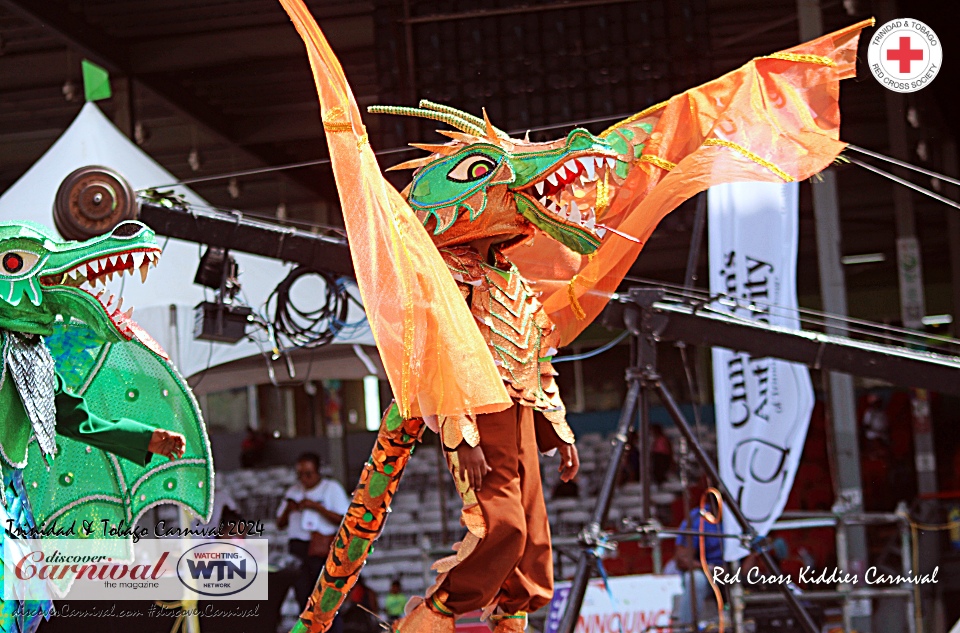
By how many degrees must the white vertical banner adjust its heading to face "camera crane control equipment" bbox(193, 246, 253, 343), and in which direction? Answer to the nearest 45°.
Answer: approximately 45° to its right

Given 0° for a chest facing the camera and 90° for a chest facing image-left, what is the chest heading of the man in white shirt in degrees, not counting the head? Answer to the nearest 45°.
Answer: approximately 45°

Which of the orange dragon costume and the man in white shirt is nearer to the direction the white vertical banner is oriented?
the orange dragon costume

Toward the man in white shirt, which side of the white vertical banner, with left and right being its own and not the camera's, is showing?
right

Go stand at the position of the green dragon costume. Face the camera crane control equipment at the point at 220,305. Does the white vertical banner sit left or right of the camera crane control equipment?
right

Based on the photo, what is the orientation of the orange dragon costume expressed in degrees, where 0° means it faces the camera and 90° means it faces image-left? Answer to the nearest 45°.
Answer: approximately 315°

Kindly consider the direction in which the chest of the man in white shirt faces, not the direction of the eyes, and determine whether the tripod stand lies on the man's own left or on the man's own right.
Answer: on the man's own left

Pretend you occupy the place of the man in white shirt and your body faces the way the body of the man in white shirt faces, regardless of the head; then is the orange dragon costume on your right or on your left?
on your left
